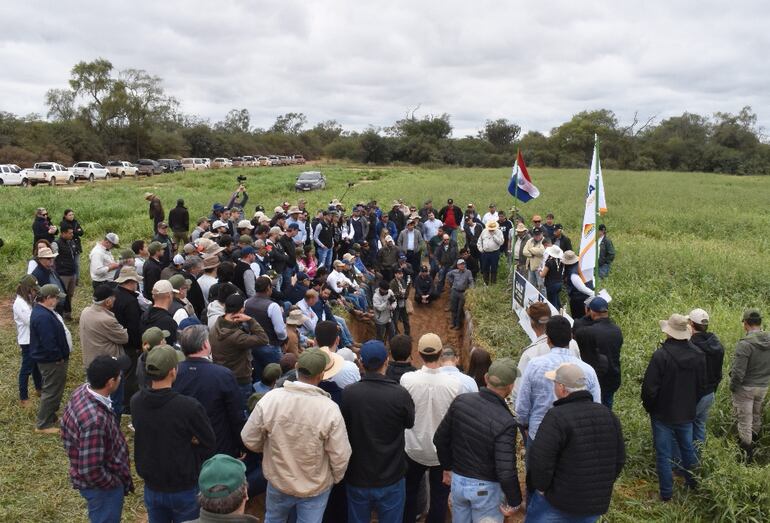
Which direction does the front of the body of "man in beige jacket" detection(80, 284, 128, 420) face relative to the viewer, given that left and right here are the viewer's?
facing away from the viewer and to the right of the viewer

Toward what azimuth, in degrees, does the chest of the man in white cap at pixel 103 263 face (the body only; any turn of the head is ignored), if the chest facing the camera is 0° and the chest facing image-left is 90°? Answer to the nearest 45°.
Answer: approximately 270°

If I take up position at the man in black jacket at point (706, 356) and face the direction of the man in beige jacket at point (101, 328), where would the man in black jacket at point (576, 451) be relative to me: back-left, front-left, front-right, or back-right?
front-left

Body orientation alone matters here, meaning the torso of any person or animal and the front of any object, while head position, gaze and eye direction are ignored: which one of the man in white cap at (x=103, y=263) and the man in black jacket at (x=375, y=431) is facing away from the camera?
the man in black jacket

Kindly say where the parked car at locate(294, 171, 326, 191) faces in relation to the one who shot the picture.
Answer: facing the viewer and to the left of the viewer

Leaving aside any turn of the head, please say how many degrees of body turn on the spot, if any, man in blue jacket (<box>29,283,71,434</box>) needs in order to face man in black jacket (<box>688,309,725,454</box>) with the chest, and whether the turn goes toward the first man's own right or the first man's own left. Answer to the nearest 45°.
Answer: approximately 45° to the first man's own right

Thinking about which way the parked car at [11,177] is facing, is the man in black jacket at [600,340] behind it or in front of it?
in front

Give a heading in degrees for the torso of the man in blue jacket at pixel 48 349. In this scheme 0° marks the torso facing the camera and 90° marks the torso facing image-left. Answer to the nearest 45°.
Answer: approximately 270°

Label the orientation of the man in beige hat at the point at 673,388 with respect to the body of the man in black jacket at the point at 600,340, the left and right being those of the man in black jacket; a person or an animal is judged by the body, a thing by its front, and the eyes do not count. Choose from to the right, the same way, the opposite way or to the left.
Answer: the same way

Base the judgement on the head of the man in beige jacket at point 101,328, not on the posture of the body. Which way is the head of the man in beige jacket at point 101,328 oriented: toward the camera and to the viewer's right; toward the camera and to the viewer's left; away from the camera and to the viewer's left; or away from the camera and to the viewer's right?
away from the camera and to the viewer's right

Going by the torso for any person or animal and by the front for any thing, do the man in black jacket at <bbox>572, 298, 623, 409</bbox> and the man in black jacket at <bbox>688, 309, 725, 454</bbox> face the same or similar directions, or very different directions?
same or similar directions

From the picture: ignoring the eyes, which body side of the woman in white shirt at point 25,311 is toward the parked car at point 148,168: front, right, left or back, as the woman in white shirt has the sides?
left

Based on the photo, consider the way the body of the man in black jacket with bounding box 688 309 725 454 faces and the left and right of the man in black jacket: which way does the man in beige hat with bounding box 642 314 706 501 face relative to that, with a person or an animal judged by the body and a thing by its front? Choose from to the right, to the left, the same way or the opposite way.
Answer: the same way

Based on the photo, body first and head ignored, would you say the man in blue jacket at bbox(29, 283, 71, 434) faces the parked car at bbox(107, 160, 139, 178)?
no

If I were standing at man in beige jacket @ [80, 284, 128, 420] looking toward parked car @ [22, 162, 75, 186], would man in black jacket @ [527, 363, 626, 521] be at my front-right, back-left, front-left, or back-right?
back-right

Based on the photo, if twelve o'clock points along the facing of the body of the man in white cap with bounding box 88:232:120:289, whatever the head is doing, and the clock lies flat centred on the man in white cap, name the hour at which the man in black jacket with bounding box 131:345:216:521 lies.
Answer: The man in black jacket is roughly at 3 o'clock from the man in white cap.

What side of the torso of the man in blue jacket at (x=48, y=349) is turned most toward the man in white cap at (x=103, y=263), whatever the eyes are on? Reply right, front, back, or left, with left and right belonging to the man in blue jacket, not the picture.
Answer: left

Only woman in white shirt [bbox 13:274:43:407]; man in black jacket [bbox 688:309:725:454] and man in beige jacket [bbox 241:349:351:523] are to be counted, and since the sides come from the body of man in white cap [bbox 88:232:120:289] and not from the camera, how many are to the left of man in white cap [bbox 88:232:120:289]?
0

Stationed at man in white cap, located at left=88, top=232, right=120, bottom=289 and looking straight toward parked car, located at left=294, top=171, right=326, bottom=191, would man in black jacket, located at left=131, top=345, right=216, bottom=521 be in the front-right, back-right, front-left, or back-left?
back-right

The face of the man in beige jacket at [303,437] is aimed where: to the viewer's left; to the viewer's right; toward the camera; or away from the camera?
away from the camera
